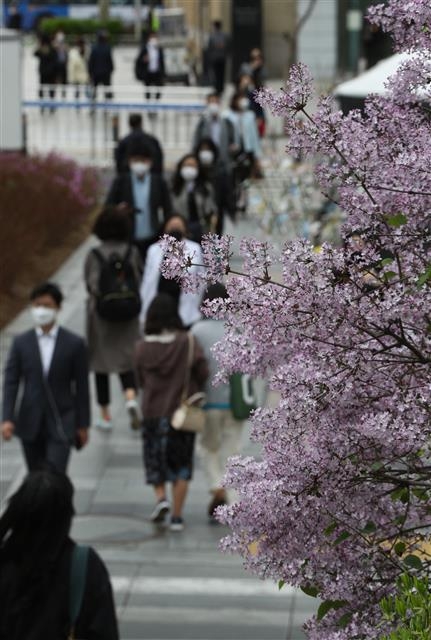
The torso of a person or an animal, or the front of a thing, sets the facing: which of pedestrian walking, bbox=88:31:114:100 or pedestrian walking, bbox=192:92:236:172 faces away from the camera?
pedestrian walking, bbox=88:31:114:100

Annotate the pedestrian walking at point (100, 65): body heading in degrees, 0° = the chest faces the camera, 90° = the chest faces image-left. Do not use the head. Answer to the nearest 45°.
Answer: approximately 180°

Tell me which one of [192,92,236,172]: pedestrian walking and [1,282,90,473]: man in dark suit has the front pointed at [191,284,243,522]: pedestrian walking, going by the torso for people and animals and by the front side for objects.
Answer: [192,92,236,172]: pedestrian walking

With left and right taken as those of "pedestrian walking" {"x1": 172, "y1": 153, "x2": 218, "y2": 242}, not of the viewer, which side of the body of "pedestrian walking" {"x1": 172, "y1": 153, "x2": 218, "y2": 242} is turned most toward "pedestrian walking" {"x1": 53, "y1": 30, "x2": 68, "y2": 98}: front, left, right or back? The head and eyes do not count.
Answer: back

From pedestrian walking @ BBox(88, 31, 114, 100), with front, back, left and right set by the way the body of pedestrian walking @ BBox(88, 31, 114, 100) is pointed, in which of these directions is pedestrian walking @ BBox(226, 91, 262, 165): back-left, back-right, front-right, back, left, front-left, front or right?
back

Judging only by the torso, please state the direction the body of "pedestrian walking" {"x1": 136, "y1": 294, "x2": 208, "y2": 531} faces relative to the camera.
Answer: away from the camera

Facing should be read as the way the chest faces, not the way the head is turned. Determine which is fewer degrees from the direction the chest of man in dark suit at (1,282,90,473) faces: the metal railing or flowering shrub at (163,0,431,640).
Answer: the flowering shrub

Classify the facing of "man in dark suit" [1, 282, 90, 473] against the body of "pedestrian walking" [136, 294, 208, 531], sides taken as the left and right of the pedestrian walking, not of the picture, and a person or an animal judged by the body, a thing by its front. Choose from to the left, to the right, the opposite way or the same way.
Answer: the opposite way

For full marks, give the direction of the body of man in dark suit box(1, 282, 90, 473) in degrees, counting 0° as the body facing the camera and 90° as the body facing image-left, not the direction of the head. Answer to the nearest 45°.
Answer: approximately 0°

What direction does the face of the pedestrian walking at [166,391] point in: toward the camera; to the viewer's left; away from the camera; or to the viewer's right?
away from the camera

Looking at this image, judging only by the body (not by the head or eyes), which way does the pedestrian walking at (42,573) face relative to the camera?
away from the camera

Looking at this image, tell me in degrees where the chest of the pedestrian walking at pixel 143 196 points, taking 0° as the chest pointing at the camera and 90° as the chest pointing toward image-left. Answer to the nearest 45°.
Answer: approximately 0°
